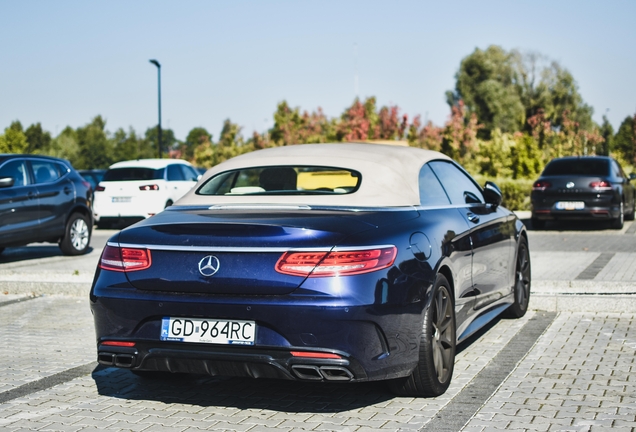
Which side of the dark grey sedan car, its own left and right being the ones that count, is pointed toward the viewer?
back

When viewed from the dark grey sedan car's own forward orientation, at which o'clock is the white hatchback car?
The white hatchback car is roughly at 9 o'clock from the dark grey sedan car.

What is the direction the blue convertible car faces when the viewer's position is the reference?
facing away from the viewer and to the right of the viewer

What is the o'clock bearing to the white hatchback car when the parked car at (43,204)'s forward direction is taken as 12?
The white hatchback car is roughly at 5 o'clock from the parked car.

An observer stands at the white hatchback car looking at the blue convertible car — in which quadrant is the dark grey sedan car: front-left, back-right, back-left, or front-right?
front-left

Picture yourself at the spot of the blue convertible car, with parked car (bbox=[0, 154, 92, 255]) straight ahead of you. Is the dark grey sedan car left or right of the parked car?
right

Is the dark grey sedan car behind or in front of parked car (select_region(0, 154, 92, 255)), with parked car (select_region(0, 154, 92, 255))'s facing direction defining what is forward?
behind

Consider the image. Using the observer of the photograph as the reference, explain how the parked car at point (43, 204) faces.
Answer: facing the viewer and to the left of the viewer

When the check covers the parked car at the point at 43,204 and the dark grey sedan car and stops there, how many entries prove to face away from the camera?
1

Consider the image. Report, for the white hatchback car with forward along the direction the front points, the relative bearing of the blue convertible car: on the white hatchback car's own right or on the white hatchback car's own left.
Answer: on the white hatchback car's own right

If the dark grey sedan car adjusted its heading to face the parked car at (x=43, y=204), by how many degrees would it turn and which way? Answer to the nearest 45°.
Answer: approximately 135° to its left

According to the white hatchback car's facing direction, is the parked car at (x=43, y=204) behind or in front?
behind

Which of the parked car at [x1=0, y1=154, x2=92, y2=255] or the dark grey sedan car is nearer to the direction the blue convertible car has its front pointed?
the dark grey sedan car

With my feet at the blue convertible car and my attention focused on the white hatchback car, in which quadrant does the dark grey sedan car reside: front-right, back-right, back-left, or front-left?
front-right
